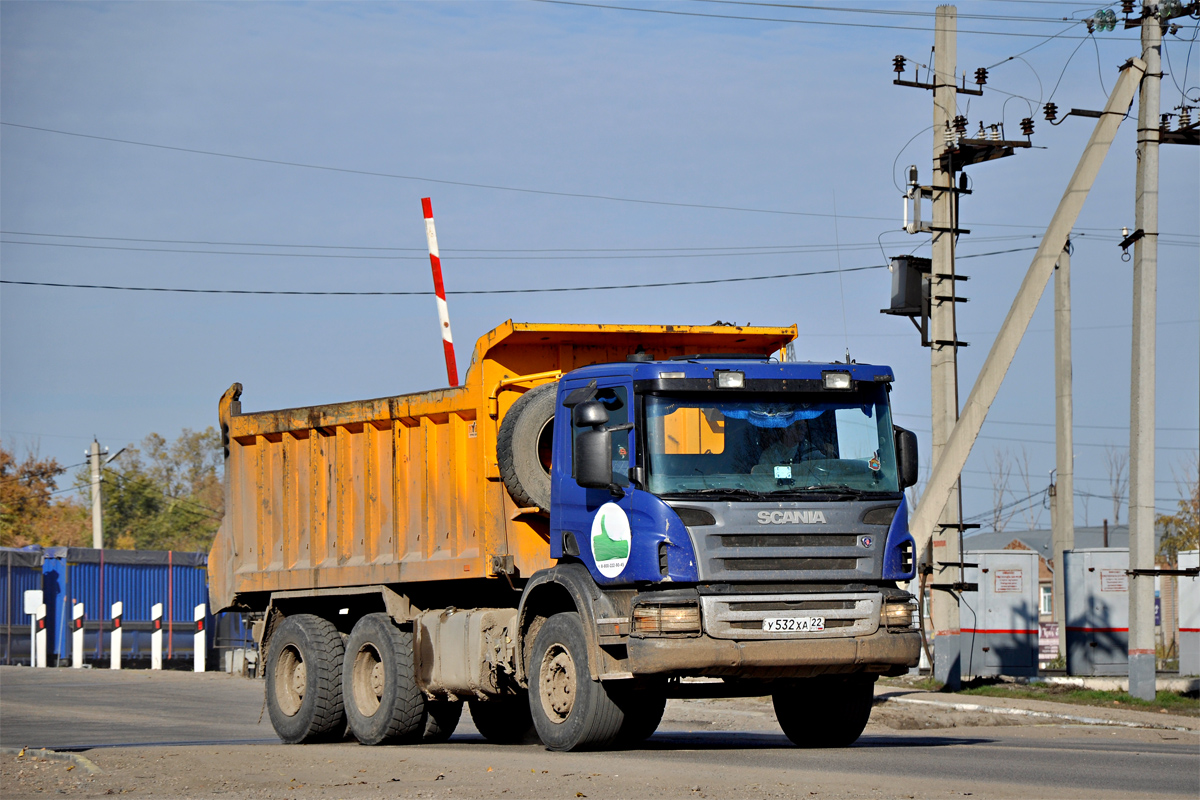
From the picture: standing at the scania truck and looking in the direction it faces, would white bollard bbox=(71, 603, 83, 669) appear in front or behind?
behind

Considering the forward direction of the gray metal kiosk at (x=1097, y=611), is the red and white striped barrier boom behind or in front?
in front

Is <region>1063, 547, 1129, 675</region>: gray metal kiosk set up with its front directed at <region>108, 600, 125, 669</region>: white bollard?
no

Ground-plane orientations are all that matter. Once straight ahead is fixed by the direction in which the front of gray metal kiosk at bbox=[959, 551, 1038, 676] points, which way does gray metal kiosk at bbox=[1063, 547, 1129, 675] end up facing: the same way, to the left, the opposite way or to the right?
the same way

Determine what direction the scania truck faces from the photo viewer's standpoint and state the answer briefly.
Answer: facing the viewer and to the right of the viewer

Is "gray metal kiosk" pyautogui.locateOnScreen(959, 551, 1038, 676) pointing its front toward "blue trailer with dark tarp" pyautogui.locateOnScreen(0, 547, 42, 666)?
no

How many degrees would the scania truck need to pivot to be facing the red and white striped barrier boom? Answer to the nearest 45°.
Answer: approximately 135° to its left

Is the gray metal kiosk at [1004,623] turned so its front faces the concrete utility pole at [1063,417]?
no

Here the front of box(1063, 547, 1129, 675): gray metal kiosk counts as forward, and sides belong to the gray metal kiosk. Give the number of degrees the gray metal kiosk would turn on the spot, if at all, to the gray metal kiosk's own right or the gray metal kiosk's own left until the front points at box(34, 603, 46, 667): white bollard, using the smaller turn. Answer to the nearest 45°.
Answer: approximately 90° to the gray metal kiosk's own right

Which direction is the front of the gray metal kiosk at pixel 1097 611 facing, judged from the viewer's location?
facing the viewer

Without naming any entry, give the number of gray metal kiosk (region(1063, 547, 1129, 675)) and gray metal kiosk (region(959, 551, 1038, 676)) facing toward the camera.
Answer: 2
